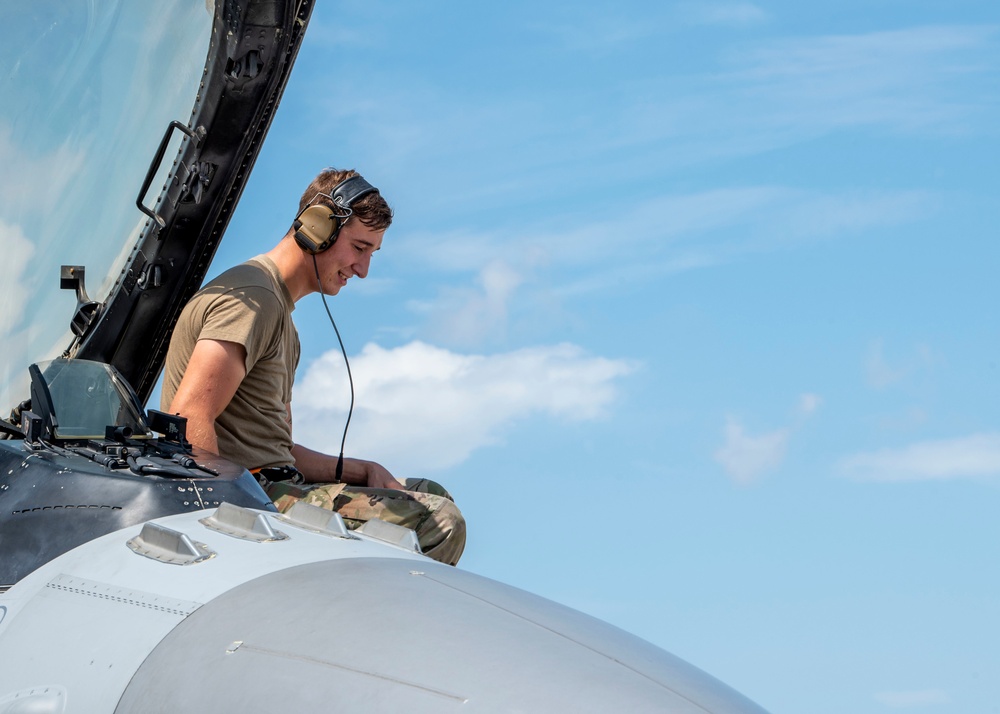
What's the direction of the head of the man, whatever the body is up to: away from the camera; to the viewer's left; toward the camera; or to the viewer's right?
to the viewer's right

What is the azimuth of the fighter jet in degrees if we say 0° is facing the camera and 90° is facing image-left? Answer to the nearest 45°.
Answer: approximately 315°

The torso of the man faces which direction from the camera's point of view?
to the viewer's right
